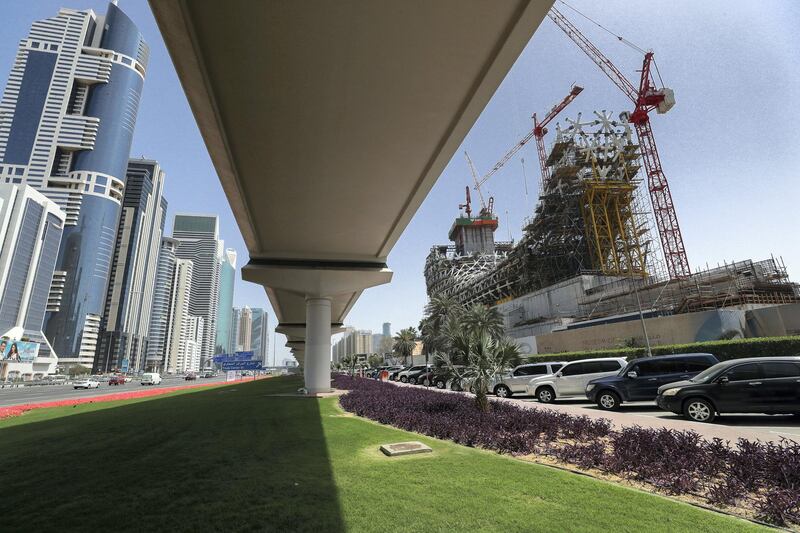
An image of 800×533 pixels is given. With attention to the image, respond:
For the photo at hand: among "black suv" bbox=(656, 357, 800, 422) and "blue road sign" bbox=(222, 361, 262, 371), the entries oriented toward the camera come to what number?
1

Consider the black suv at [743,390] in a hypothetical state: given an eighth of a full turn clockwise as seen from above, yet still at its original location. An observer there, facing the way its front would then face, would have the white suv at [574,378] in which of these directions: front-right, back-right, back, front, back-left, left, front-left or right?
front

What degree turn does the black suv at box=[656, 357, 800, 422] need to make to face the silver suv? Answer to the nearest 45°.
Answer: approximately 45° to its right

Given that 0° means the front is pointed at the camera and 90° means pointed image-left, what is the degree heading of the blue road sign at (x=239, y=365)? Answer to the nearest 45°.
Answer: approximately 0°

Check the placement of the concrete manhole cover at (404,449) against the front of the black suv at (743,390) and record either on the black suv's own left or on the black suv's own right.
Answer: on the black suv's own left

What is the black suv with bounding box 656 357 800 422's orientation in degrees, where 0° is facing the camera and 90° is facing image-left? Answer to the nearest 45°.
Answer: approximately 90°

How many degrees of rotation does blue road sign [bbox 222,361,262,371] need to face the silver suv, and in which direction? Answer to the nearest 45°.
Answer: approximately 45° to its left

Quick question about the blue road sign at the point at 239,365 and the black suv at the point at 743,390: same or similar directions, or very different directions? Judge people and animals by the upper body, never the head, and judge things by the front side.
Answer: very different directions
